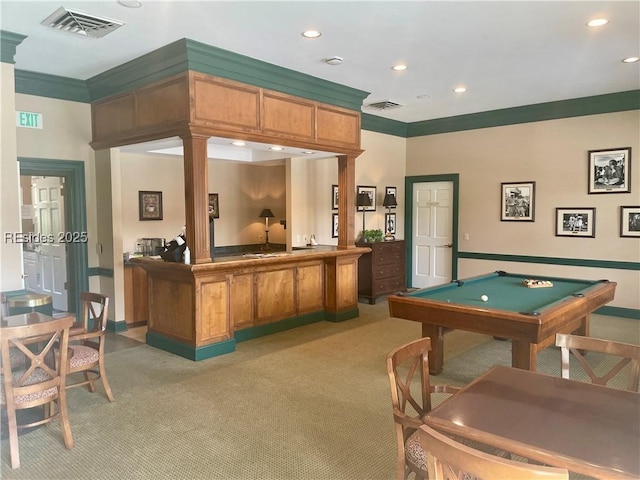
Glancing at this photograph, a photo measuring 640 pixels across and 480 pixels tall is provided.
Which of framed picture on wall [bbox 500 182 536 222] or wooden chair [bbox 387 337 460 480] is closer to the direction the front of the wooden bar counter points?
the wooden chair

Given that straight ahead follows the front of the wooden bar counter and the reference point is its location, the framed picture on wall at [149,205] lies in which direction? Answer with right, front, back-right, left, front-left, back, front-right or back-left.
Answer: back

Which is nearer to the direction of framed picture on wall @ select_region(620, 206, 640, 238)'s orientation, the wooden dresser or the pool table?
the pool table

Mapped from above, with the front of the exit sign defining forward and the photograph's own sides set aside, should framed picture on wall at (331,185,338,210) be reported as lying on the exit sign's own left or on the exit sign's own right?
on the exit sign's own left

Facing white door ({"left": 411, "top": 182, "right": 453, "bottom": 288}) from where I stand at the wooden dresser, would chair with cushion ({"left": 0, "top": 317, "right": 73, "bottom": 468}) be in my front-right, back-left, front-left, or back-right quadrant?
back-right

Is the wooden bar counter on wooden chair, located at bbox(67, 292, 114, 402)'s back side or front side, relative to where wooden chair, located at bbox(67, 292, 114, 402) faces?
on the back side

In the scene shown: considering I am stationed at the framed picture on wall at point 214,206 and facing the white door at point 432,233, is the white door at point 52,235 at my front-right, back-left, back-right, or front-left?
back-right

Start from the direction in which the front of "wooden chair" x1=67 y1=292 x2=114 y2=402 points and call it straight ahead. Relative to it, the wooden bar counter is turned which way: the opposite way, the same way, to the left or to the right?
to the left

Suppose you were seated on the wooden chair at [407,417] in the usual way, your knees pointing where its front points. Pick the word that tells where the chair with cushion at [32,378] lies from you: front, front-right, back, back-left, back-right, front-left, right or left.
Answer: back-right
